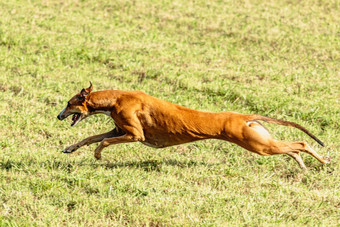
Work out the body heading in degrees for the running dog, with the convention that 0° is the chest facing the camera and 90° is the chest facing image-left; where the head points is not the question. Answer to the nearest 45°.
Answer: approximately 90°
